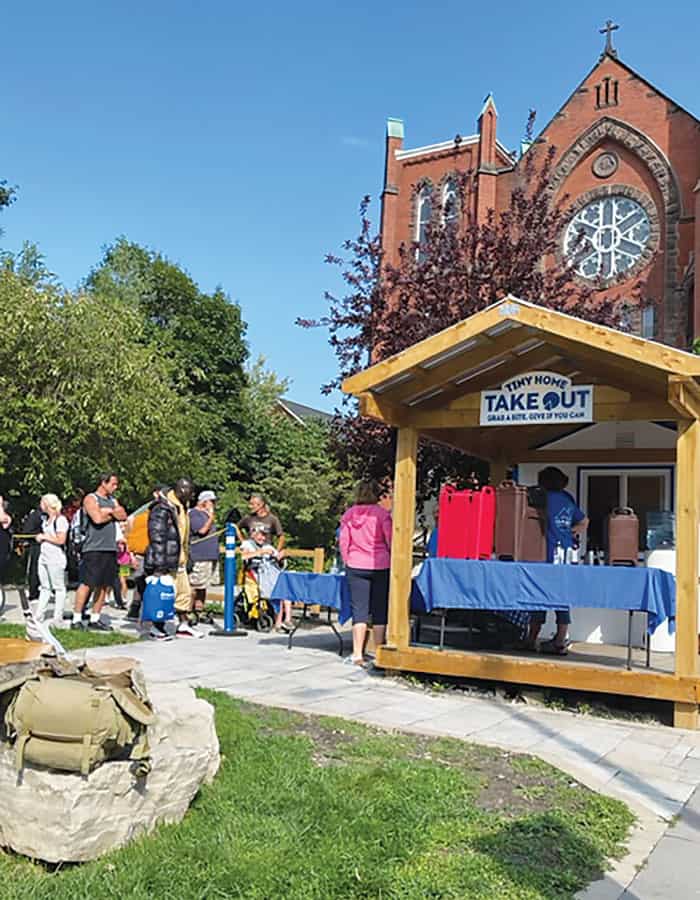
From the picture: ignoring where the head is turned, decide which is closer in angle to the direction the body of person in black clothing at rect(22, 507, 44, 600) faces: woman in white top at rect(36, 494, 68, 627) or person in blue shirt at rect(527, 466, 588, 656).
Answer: the person in blue shirt

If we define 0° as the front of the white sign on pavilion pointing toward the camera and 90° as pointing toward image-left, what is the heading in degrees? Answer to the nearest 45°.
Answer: approximately 0°

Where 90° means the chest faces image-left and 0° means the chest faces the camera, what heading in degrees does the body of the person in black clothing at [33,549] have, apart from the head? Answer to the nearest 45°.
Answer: approximately 270°

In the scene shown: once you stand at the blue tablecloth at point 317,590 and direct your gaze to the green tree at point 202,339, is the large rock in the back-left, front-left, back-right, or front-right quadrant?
back-left

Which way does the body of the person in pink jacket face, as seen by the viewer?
away from the camera

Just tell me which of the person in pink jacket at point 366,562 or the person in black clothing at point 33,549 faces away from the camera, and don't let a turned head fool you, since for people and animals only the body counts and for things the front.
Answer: the person in pink jacket

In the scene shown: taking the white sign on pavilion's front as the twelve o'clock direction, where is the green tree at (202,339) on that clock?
The green tree is roughly at 5 o'clock from the white sign on pavilion.
